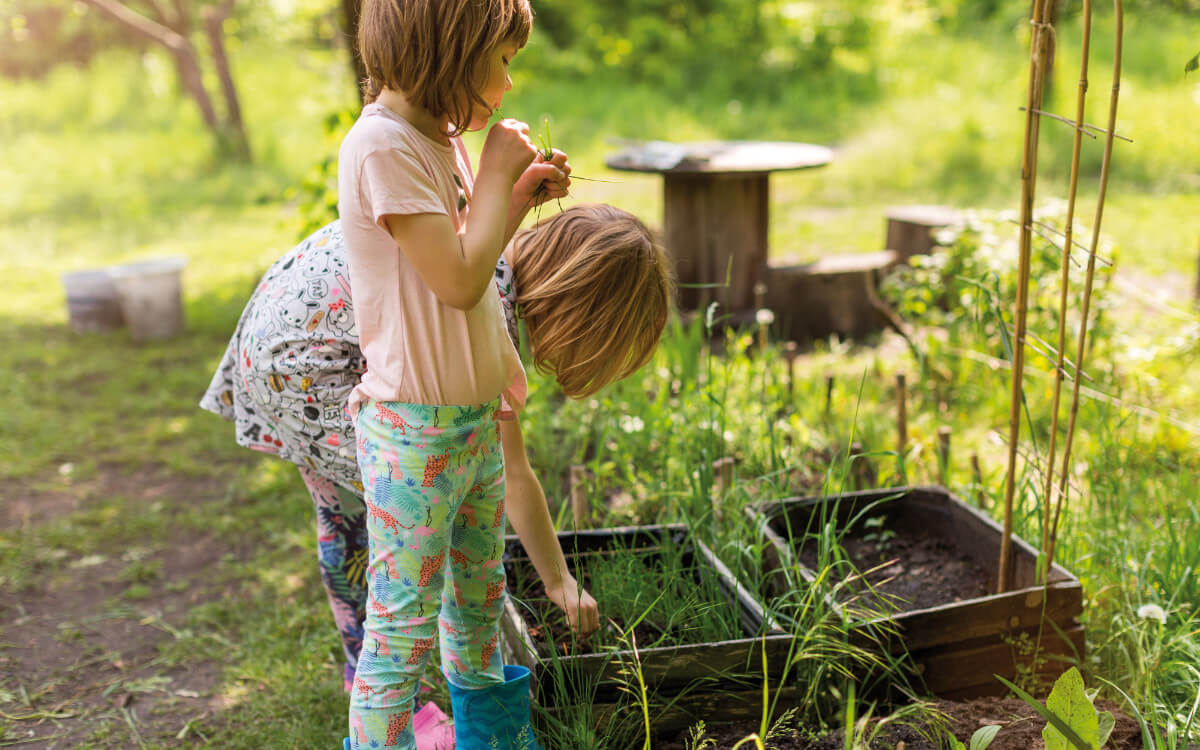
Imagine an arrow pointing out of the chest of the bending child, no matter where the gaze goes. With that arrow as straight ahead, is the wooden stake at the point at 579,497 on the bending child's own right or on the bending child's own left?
on the bending child's own left

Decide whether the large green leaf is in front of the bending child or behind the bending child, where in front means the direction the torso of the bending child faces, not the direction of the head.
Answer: in front

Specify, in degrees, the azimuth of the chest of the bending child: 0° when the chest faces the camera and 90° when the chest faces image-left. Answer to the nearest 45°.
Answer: approximately 270°

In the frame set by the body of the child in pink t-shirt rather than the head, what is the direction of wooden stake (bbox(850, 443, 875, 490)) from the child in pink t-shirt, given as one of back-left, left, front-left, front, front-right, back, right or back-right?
front-left

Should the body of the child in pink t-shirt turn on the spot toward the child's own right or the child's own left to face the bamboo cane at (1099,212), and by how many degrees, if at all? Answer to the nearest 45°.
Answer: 0° — they already face it

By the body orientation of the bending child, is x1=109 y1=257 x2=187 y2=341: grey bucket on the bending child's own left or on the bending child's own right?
on the bending child's own left

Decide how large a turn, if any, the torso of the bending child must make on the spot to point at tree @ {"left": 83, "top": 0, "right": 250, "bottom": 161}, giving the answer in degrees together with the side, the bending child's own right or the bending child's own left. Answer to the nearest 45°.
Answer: approximately 90° to the bending child's own left

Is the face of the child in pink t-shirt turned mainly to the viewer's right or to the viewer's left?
to the viewer's right

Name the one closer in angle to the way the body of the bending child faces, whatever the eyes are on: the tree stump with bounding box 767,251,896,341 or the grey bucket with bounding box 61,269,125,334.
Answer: the tree stump

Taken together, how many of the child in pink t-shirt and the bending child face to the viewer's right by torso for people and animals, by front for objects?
2

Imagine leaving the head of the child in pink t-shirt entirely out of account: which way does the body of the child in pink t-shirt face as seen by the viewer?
to the viewer's right

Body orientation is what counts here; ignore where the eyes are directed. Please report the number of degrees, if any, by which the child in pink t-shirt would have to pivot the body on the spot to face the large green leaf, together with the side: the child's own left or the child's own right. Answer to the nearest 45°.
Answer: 0° — they already face it
